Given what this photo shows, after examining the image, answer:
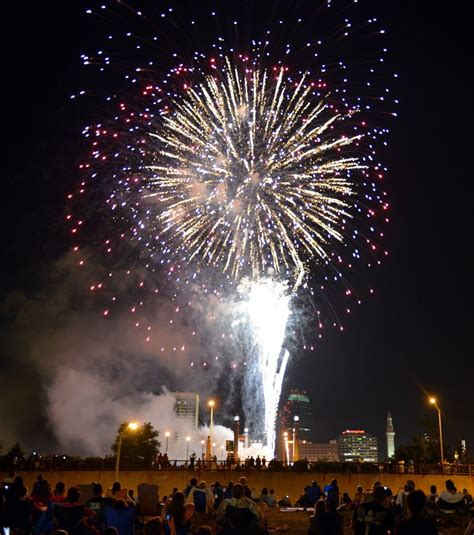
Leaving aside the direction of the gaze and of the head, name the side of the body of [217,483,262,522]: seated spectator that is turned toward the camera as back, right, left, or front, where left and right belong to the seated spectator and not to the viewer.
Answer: back

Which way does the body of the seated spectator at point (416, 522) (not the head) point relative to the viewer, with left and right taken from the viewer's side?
facing away from the viewer

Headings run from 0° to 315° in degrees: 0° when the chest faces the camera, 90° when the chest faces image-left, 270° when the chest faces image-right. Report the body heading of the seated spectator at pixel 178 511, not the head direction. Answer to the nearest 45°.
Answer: approximately 180°

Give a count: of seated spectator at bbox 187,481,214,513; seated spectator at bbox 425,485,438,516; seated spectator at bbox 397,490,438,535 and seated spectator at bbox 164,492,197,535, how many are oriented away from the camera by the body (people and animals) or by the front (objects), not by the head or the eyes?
4

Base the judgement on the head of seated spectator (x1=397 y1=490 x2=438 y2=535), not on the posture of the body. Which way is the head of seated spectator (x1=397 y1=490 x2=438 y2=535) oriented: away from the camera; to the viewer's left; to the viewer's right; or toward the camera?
away from the camera

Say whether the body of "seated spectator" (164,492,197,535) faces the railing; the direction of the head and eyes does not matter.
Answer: yes

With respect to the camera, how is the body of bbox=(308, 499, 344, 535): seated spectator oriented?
away from the camera

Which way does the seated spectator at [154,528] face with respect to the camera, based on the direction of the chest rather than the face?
away from the camera

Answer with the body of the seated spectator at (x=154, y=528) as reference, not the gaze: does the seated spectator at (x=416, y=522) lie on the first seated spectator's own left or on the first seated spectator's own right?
on the first seated spectator's own right

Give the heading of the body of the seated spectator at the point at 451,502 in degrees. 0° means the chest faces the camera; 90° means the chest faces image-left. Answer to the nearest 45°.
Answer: approximately 180°
